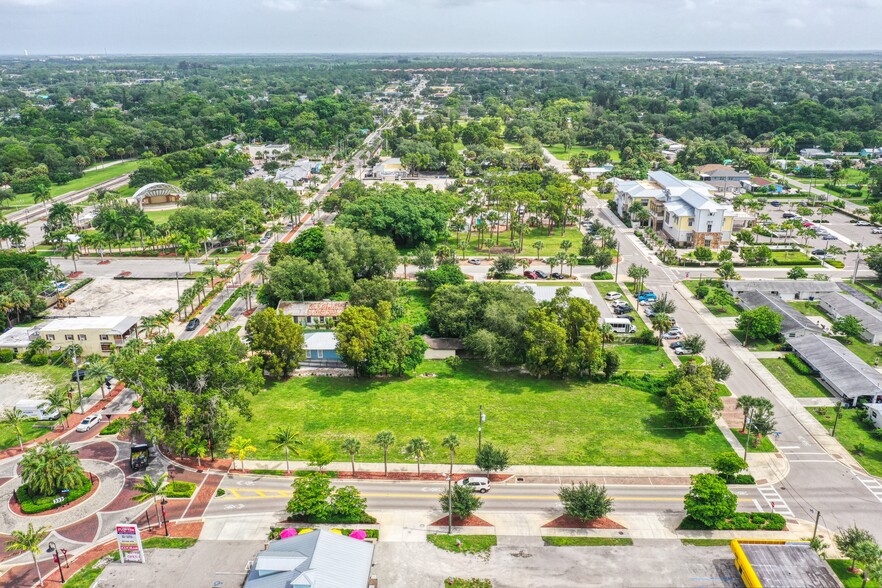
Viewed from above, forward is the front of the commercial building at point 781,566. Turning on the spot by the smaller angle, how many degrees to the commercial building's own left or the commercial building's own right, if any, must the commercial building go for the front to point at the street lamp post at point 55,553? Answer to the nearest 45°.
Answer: approximately 45° to the commercial building's own left

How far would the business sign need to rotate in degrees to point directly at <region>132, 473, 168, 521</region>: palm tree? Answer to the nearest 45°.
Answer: approximately 180°

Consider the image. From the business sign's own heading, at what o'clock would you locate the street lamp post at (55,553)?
The street lamp post is roughly at 4 o'clock from the business sign.

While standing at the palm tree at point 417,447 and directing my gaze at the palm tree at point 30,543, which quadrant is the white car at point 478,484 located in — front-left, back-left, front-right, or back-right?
back-left

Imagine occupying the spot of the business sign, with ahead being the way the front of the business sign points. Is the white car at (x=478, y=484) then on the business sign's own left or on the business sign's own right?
on the business sign's own left

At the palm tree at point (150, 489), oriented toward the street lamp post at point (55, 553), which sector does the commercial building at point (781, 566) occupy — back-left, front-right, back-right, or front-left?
back-left

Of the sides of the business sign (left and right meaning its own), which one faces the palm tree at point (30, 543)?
right
